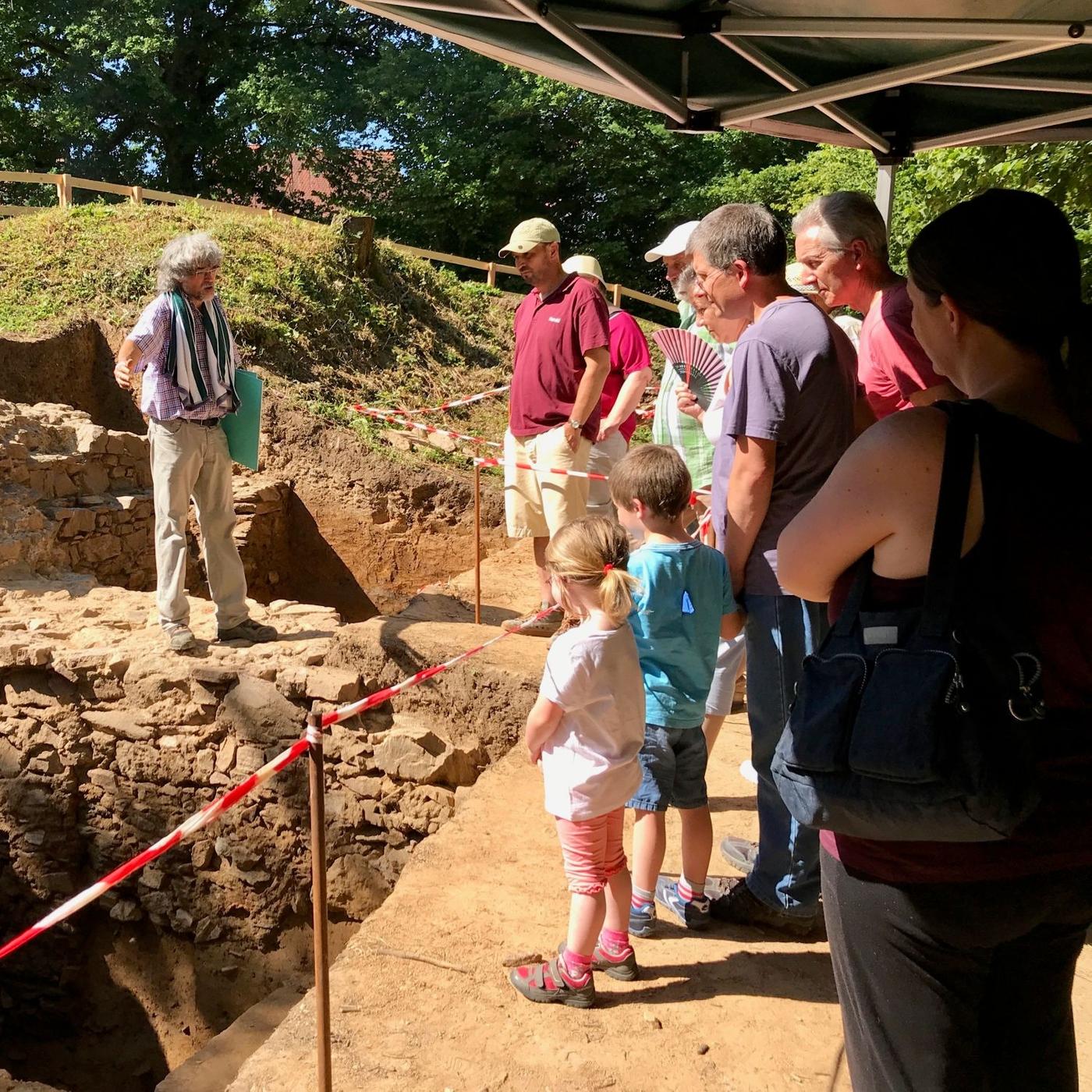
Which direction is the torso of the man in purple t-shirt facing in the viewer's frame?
to the viewer's left

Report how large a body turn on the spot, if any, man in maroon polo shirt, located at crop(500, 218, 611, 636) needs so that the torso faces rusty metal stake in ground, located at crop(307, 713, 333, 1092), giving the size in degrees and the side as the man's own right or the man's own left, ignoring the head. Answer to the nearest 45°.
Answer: approximately 45° to the man's own left

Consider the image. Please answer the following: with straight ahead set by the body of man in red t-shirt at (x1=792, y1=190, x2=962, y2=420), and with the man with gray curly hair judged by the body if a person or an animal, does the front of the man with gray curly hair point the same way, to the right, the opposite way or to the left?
the opposite way

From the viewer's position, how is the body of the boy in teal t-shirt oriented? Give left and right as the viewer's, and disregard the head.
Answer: facing away from the viewer and to the left of the viewer

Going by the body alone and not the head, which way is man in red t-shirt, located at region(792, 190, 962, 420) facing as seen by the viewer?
to the viewer's left

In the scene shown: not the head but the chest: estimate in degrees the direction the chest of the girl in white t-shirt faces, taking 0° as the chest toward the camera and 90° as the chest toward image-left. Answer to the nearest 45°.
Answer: approximately 135°

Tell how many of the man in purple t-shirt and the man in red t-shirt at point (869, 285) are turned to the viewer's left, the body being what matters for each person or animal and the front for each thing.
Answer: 2

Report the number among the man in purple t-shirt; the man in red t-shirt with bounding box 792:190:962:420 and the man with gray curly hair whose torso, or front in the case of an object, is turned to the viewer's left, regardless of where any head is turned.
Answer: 2

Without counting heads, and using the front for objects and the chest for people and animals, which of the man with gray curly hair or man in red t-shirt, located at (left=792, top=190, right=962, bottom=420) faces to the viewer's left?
the man in red t-shirt
